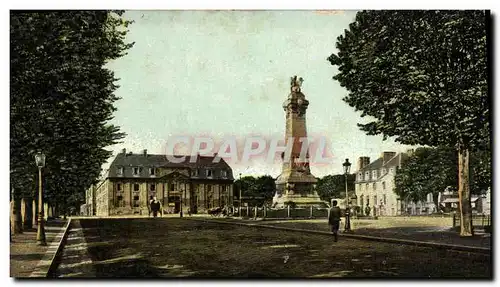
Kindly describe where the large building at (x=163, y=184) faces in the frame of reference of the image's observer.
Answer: facing the viewer and to the right of the viewer

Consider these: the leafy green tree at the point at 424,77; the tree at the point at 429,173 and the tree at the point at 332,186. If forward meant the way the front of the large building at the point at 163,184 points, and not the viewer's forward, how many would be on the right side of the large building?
0

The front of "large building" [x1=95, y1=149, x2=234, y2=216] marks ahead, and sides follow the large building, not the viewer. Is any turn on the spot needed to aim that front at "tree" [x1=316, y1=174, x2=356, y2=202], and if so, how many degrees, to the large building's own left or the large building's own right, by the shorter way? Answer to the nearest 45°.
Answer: approximately 45° to the large building's own left

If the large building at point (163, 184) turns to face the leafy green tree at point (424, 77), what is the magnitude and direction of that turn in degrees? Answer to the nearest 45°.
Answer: approximately 45° to its left

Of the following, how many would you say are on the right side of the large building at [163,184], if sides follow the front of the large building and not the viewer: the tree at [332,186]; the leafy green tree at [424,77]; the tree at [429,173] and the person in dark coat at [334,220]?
0

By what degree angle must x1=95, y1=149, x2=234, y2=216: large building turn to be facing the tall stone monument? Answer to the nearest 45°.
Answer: approximately 45° to its left
